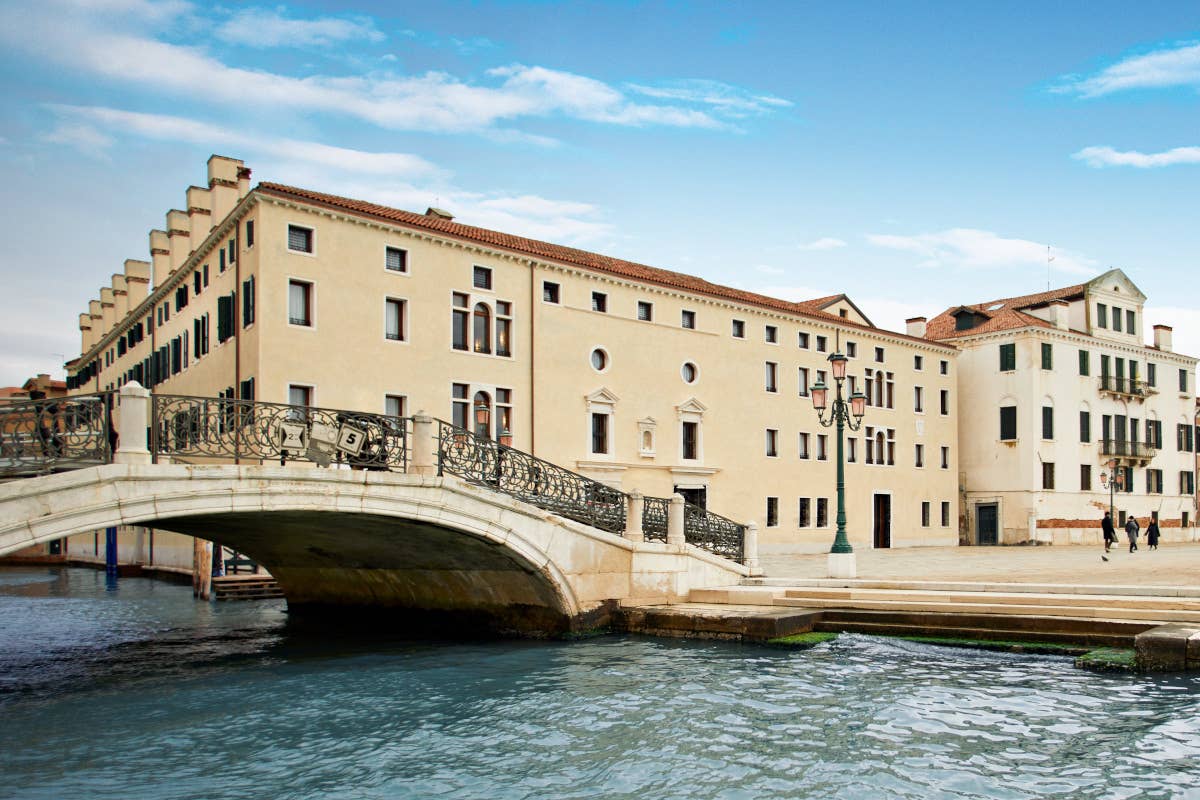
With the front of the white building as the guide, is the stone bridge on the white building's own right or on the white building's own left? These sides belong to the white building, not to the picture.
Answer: on the white building's own right
